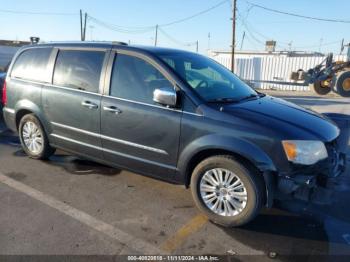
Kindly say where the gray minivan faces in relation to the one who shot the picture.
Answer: facing the viewer and to the right of the viewer
